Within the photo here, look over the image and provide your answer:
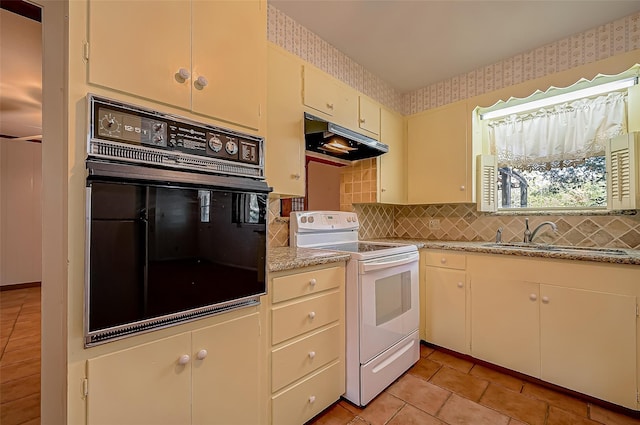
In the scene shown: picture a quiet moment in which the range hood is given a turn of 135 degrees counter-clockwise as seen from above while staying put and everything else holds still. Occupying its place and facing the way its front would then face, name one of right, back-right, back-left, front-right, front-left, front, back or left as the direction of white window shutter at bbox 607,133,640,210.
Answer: right

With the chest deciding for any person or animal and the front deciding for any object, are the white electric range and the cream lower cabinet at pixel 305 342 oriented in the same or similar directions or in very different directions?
same or similar directions

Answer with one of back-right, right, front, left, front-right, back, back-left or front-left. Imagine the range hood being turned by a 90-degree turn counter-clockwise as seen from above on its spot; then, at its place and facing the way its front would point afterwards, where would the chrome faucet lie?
front-right

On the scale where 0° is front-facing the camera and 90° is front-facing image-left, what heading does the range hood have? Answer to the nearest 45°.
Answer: approximately 315°

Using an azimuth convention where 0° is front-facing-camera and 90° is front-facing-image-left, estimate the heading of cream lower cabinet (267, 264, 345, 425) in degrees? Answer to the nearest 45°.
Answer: approximately 315°

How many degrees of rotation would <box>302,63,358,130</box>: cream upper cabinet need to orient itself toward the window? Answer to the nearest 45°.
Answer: approximately 45° to its left

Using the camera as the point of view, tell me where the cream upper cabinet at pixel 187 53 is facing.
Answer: facing the viewer and to the right of the viewer

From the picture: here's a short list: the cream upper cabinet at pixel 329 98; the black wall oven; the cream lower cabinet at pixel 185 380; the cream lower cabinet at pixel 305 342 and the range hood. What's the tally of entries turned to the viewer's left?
0

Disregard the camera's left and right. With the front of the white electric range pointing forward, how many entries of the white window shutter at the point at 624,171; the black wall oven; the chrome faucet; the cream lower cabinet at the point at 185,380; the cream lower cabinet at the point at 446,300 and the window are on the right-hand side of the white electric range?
2

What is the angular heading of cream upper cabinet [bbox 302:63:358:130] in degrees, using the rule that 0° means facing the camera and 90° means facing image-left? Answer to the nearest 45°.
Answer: approximately 315°

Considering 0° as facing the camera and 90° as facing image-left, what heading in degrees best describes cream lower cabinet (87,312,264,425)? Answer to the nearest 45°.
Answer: approximately 315°

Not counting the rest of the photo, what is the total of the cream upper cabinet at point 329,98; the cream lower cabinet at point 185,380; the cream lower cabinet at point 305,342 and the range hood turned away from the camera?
0

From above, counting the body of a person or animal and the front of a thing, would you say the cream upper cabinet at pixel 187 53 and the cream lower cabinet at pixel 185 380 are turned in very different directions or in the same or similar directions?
same or similar directions
